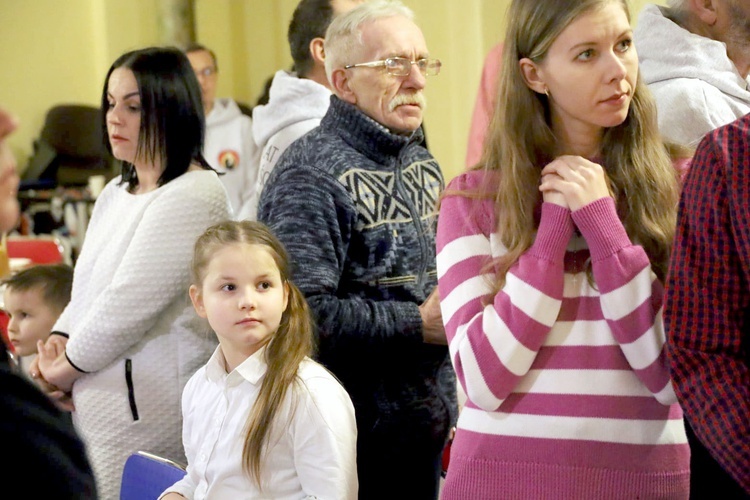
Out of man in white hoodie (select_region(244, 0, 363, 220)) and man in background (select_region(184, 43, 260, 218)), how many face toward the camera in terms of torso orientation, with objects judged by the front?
1

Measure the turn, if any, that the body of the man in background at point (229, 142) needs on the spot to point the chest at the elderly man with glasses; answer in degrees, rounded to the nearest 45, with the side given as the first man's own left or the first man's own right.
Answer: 0° — they already face them

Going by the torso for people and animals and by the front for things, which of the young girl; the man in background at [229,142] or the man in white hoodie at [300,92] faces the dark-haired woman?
the man in background

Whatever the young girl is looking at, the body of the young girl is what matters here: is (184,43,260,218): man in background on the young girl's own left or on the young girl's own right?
on the young girl's own right

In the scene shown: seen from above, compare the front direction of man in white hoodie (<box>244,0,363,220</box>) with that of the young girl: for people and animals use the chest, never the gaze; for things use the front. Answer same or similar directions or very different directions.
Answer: very different directions

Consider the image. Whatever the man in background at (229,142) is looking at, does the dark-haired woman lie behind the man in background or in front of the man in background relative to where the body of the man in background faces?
in front

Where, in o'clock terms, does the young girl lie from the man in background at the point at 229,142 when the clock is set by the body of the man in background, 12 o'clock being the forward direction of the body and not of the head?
The young girl is roughly at 12 o'clock from the man in background.

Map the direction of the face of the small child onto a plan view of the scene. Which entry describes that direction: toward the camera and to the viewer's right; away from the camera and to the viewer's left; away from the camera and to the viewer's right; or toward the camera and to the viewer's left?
toward the camera and to the viewer's left
